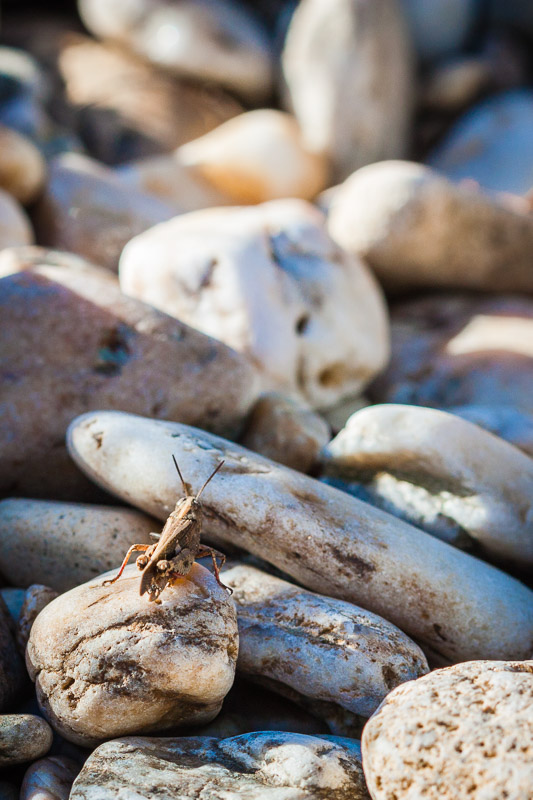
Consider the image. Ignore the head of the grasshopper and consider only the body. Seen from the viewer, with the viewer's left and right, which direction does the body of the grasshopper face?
facing away from the viewer and to the right of the viewer

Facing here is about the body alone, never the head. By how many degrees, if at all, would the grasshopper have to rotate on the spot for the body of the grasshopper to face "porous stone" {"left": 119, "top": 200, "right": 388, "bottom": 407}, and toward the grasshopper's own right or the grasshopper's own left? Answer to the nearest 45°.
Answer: approximately 45° to the grasshopper's own left

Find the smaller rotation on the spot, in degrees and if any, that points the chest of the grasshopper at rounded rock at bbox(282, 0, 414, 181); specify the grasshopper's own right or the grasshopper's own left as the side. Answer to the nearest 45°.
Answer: approximately 45° to the grasshopper's own left

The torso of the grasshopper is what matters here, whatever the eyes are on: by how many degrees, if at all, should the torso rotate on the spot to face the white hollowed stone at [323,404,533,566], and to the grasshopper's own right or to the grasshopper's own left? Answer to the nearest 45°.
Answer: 0° — it already faces it

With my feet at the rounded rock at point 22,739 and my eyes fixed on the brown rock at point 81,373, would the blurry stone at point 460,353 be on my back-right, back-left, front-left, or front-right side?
front-right

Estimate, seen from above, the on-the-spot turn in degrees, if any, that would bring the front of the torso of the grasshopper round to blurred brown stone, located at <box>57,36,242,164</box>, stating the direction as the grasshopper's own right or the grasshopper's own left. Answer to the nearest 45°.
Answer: approximately 45° to the grasshopper's own left

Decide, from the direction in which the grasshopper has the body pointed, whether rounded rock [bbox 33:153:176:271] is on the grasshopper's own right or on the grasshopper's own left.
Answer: on the grasshopper's own left

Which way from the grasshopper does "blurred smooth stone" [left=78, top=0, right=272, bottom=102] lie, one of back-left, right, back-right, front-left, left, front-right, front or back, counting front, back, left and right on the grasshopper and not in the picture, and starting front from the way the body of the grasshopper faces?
front-left
